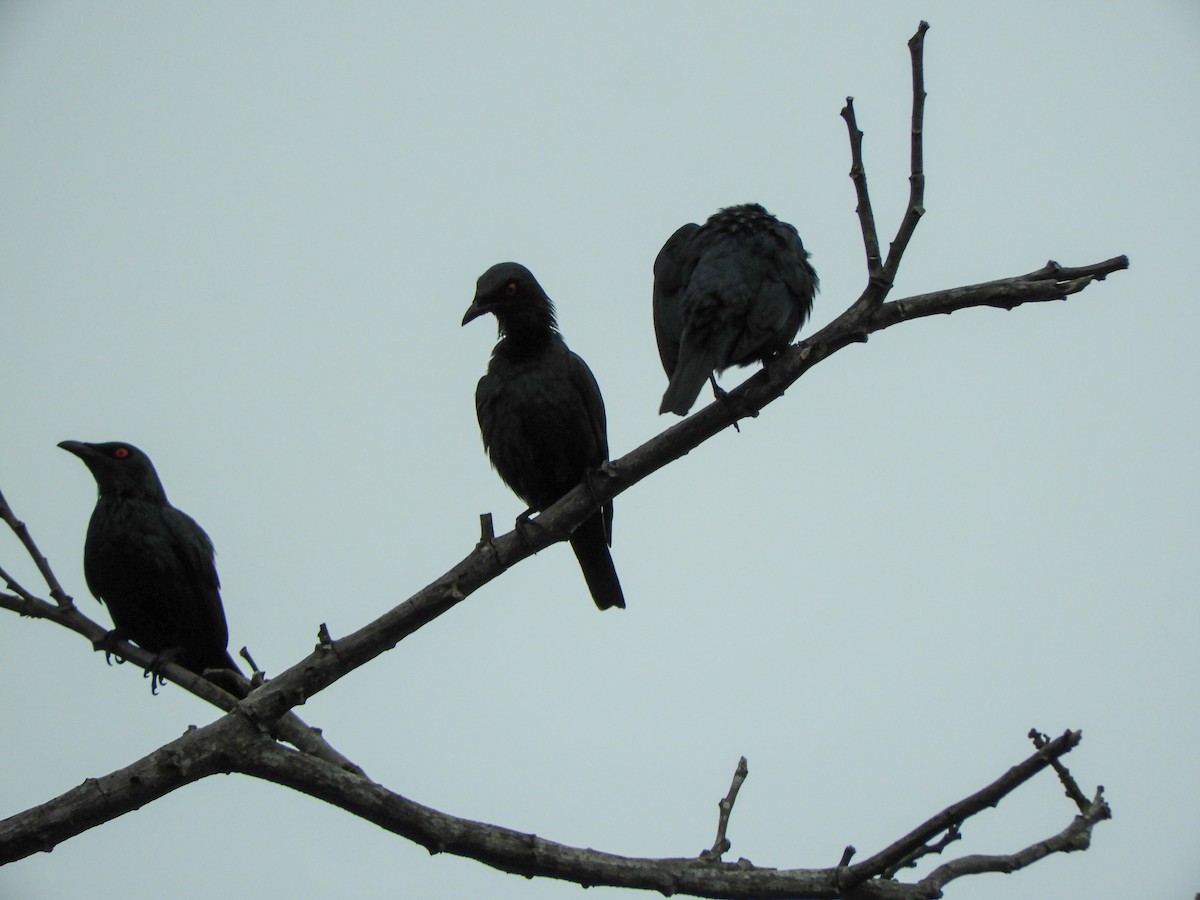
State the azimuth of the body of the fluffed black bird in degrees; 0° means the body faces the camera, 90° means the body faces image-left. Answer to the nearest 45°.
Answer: approximately 225°
